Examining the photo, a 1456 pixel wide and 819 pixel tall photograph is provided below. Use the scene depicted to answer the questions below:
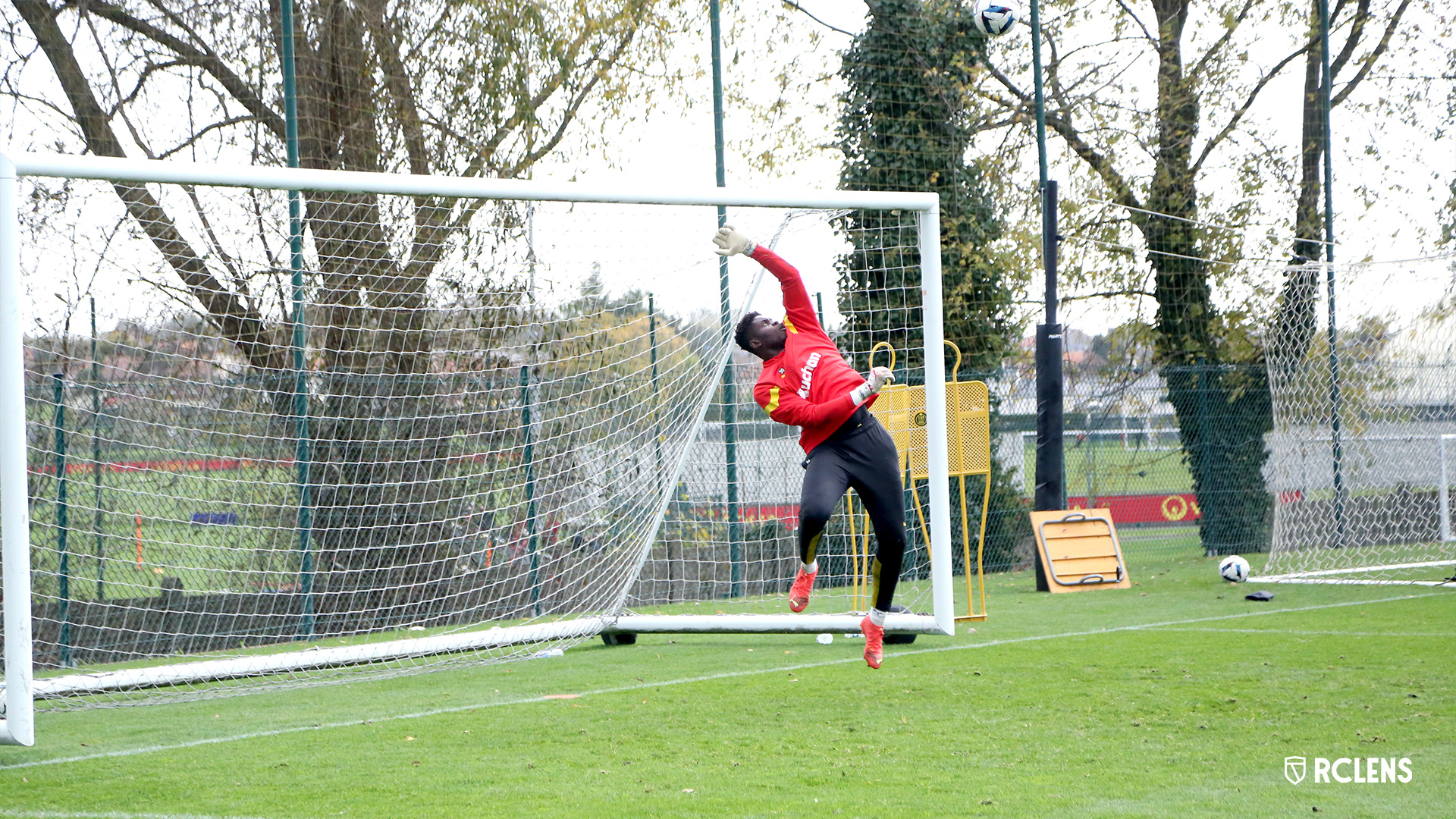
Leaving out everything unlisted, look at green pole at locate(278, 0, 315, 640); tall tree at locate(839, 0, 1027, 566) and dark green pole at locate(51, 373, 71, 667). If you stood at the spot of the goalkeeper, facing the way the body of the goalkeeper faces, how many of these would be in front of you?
0

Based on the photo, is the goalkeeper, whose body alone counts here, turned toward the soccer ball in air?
no

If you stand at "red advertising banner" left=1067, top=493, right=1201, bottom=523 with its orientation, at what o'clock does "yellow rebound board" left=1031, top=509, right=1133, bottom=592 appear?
The yellow rebound board is roughly at 12 o'clock from the red advertising banner.

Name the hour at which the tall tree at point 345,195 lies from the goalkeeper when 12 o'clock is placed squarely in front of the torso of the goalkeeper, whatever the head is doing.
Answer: The tall tree is roughly at 6 o'clock from the goalkeeper.

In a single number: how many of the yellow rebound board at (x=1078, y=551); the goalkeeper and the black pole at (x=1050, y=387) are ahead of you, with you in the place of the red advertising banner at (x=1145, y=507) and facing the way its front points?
3

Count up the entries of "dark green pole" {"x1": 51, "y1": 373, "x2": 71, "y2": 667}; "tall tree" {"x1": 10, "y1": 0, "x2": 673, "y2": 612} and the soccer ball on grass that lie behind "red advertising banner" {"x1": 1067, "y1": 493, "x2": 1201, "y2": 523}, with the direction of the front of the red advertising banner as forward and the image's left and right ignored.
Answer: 0

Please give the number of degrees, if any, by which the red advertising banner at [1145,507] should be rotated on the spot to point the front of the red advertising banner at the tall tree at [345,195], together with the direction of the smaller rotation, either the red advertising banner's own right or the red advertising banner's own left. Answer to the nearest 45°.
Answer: approximately 45° to the red advertising banner's own right

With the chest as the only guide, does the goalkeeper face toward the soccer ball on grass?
no

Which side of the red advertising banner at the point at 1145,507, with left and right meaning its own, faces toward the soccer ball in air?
front

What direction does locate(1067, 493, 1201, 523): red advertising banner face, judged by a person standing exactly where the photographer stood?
facing the viewer

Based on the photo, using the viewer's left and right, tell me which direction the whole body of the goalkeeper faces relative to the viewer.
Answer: facing the viewer and to the right of the viewer

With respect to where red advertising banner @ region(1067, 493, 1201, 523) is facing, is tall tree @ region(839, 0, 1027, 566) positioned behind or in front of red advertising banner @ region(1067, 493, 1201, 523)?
in front

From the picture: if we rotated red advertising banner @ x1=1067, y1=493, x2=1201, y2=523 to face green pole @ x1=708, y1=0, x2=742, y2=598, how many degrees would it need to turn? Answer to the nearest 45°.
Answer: approximately 45° to its right

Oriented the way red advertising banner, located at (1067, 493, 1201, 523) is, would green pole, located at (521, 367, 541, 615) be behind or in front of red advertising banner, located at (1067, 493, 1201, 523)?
in front

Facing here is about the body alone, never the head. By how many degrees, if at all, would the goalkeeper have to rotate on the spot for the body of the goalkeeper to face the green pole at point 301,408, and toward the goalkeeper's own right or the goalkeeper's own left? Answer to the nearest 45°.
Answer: approximately 180°

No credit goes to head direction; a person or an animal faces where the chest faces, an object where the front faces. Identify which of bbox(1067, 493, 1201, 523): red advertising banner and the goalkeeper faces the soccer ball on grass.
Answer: the red advertising banner

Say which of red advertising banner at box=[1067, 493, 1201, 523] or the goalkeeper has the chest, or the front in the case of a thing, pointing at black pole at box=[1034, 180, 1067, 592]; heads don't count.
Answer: the red advertising banner

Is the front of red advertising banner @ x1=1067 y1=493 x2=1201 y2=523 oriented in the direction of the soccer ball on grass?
yes

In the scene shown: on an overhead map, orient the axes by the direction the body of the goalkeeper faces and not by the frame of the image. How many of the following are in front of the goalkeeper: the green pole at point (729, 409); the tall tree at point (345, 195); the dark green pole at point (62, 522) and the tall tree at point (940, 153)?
0

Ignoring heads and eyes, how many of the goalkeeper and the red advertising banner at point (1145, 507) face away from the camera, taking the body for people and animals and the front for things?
0
